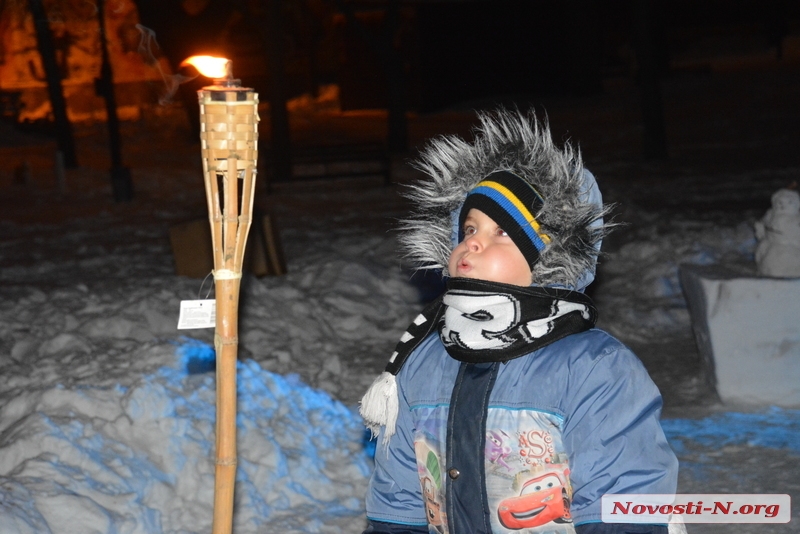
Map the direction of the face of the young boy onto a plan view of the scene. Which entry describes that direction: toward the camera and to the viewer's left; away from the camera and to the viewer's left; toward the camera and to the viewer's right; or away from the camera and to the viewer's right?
toward the camera and to the viewer's left

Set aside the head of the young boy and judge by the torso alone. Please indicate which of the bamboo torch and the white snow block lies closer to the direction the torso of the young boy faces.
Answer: the bamboo torch

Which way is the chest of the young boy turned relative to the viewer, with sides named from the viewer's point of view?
facing the viewer and to the left of the viewer

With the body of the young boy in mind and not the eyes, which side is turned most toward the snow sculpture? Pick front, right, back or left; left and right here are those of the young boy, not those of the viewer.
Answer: back

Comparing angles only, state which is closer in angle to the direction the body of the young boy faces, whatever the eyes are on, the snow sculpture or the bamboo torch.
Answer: the bamboo torch

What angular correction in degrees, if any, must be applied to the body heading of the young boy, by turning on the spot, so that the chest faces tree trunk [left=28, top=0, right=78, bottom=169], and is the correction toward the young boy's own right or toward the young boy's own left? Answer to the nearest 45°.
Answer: approximately 90° to the young boy's own right
